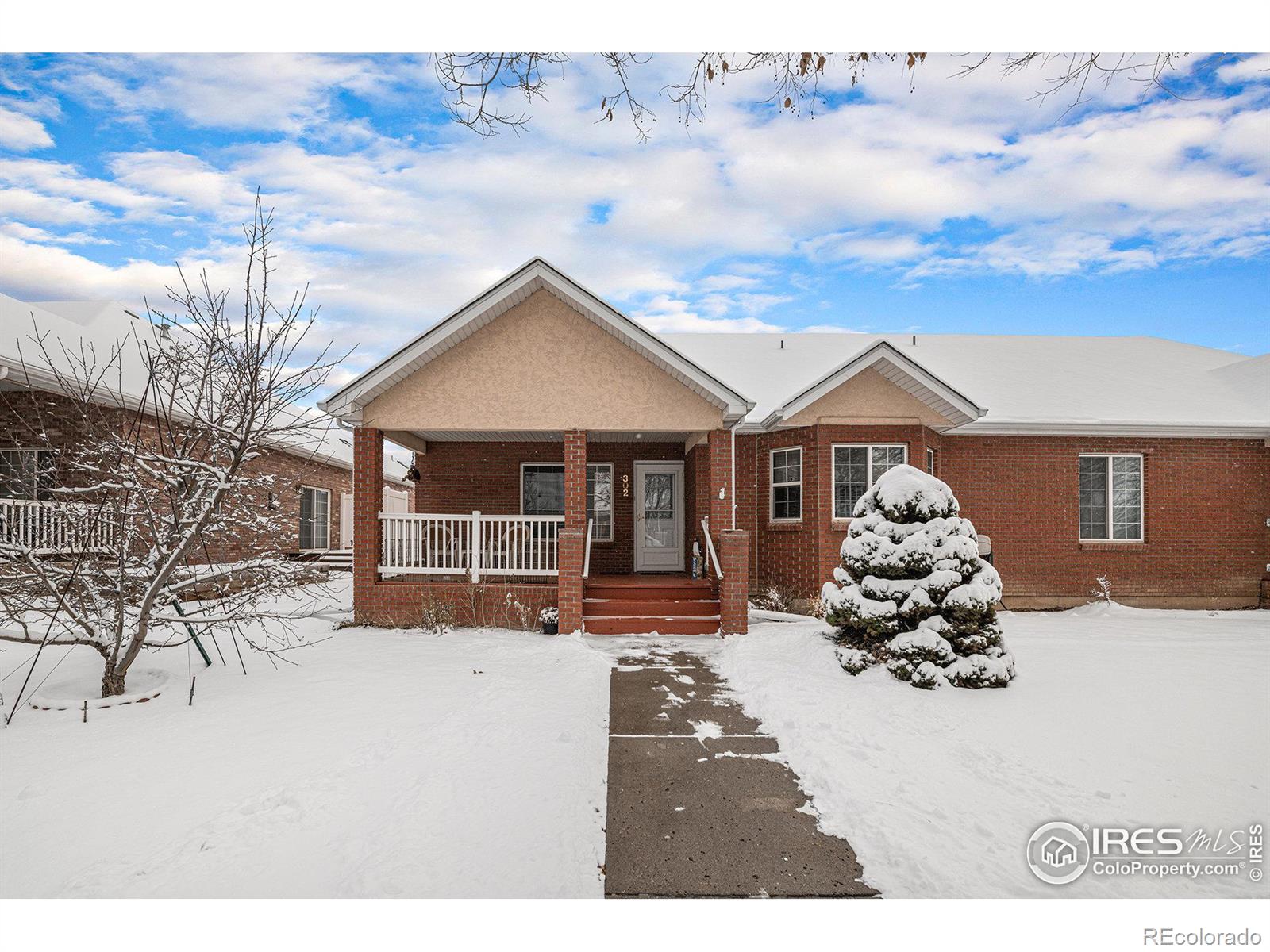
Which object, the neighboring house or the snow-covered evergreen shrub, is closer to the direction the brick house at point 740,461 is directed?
the snow-covered evergreen shrub

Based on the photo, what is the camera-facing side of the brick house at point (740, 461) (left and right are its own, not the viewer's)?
front

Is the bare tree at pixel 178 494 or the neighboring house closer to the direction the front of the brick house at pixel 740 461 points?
the bare tree

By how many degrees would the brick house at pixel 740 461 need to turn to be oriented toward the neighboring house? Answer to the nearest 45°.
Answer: approximately 90° to its right

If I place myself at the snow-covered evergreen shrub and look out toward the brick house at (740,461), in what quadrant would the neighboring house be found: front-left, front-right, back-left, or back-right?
front-left

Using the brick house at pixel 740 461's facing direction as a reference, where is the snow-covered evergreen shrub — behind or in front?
in front

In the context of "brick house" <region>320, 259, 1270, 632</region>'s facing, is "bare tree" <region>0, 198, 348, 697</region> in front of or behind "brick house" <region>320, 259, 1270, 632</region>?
in front
